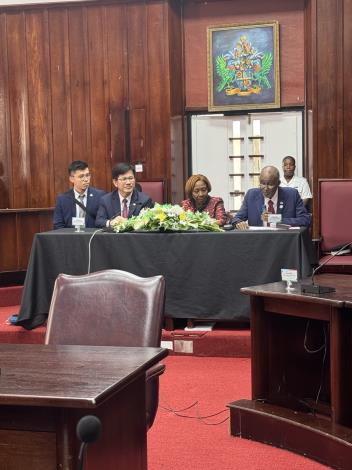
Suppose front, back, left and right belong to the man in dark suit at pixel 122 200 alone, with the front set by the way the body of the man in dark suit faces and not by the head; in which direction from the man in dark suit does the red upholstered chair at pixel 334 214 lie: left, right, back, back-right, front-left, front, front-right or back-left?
front-left

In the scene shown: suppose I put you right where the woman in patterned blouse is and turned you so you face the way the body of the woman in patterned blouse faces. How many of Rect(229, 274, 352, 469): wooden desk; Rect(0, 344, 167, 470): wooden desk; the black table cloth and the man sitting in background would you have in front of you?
3

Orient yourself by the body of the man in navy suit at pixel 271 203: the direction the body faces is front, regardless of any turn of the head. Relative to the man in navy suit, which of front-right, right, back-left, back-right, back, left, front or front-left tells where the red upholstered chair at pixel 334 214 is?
back-left

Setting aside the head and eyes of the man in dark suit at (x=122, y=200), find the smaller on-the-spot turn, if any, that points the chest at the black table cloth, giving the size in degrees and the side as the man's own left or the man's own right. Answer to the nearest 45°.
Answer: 0° — they already face it

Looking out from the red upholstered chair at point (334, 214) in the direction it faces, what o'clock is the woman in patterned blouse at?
The woman in patterned blouse is roughly at 2 o'clock from the red upholstered chair.

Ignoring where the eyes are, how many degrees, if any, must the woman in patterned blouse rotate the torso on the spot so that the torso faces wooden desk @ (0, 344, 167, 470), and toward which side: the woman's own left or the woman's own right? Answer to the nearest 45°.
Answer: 0° — they already face it

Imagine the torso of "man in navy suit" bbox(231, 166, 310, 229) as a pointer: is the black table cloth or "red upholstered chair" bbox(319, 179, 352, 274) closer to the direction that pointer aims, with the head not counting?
the black table cloth

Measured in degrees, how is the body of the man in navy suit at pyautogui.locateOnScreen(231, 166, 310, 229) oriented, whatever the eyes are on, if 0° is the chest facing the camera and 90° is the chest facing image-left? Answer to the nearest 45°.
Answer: approximately 0°

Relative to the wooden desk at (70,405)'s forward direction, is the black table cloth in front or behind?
behind

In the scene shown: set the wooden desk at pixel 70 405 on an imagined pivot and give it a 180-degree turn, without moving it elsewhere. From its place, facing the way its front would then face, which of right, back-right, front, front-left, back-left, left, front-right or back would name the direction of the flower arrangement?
front

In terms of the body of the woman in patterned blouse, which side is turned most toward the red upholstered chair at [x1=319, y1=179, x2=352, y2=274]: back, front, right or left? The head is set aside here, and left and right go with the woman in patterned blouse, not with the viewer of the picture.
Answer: left
